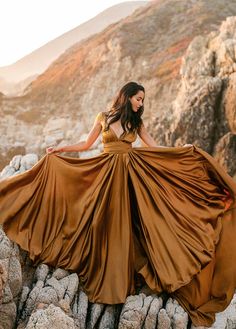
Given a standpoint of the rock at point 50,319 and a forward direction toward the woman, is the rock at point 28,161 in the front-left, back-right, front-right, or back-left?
front-left

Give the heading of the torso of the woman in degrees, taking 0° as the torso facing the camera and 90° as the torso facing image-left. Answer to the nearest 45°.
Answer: approximately 315°

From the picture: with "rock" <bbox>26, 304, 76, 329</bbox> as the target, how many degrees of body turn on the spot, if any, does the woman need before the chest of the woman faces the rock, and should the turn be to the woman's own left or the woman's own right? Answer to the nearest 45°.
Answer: approximately 90° to the woman's own right

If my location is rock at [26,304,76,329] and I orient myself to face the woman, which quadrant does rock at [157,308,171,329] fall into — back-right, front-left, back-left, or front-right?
front-right
